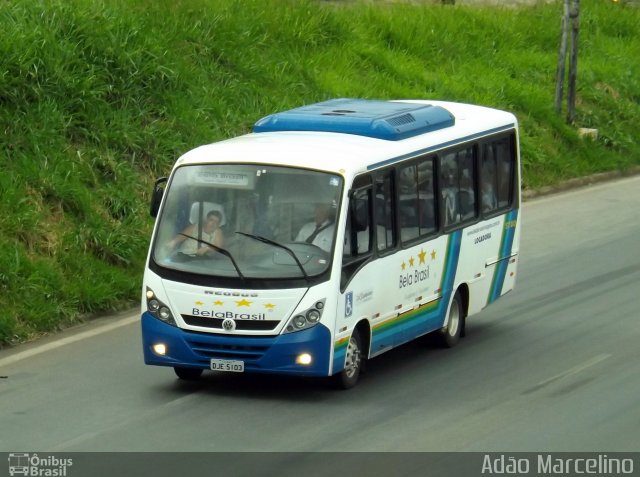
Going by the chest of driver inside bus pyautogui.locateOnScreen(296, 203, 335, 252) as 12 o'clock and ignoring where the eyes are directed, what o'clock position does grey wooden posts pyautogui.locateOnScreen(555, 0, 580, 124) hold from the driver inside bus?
The grey wooden posts is roughly at 5 o'clock from the driver inside bus.

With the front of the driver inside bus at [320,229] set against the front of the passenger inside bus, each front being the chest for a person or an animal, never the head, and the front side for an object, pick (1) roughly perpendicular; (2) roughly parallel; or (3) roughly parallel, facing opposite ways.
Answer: roughly parallel

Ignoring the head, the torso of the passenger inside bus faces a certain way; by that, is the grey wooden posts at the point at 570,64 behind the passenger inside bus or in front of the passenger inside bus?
behind

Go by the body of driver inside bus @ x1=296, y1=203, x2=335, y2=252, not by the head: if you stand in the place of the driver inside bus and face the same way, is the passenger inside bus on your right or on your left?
on your right

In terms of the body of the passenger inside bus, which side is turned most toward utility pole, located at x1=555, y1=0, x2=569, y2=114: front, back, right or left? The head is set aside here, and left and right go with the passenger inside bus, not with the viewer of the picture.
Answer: back

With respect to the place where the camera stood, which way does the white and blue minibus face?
facing the viewer and to the left of the viewer

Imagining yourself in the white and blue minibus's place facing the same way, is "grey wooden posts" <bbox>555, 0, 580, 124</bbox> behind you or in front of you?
behind

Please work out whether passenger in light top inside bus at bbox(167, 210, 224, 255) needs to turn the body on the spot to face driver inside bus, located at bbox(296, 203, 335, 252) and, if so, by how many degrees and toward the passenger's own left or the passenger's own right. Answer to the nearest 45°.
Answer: approximately 135° to the passenger's own left

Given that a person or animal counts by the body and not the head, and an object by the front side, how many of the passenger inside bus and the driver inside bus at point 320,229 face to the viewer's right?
0

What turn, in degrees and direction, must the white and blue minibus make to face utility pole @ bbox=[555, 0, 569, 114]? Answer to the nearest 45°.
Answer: approximately 135° to its right

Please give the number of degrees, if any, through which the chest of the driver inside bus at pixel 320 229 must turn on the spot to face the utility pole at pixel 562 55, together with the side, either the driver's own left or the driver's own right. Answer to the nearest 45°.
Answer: approximately 135° to the driver's own right
